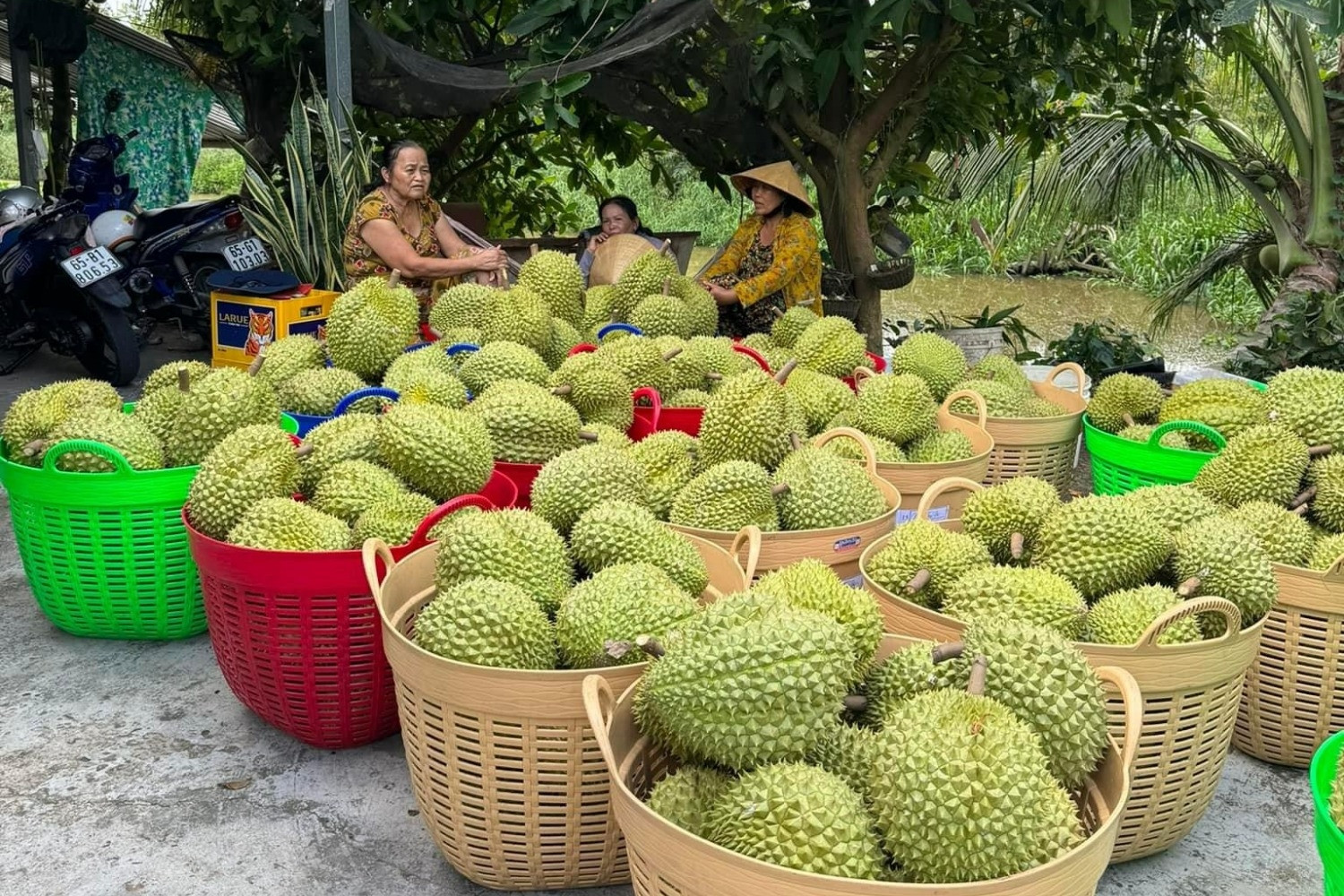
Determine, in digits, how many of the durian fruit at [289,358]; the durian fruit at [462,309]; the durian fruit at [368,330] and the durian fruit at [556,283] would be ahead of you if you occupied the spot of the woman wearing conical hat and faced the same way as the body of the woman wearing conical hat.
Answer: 4

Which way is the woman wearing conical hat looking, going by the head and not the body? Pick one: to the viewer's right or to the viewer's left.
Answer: to the viewer's left

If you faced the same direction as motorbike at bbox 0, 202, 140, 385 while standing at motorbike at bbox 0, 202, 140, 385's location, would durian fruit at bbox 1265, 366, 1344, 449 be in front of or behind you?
behind

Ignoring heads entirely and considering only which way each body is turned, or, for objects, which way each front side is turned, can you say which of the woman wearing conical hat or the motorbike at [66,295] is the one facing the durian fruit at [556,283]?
the woman wearing conical hat

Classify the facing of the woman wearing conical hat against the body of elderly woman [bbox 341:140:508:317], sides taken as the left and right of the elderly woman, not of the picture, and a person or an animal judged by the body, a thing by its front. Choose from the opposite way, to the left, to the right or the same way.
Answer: to the right

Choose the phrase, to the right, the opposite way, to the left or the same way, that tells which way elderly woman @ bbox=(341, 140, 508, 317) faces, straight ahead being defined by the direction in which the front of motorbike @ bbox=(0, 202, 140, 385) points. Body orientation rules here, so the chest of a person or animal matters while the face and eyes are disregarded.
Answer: the opposite way

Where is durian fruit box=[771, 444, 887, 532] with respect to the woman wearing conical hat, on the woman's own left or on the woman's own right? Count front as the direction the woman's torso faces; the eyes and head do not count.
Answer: on the woman's own left

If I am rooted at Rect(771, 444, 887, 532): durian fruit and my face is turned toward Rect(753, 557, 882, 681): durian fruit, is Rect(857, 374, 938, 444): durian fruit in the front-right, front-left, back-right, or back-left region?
back-left

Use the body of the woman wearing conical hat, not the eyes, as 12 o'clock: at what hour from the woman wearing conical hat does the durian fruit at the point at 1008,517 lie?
The durian fruit is roughly at 10 o'clock from the woman wearing conical hat.

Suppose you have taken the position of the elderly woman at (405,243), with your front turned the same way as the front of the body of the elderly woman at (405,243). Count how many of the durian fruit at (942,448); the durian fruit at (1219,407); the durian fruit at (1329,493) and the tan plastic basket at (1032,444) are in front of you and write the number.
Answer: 4

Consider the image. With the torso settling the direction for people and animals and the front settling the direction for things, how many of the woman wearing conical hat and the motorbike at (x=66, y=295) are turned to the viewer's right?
0

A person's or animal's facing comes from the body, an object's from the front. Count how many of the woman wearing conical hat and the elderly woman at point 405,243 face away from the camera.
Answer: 0

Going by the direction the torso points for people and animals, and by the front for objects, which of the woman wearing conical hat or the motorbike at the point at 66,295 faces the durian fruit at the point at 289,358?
the woman wearing conical hat

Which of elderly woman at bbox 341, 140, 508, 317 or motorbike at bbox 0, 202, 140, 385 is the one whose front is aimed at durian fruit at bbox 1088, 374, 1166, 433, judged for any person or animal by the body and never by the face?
the elderly woman

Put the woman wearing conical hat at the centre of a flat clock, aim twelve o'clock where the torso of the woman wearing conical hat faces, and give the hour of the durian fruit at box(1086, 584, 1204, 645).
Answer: The durian fruit is roughly at 10 o'clock from the woman wearing conical hat.

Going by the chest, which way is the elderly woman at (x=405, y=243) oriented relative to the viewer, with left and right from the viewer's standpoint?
facing the viewer and to the right of the viewer
